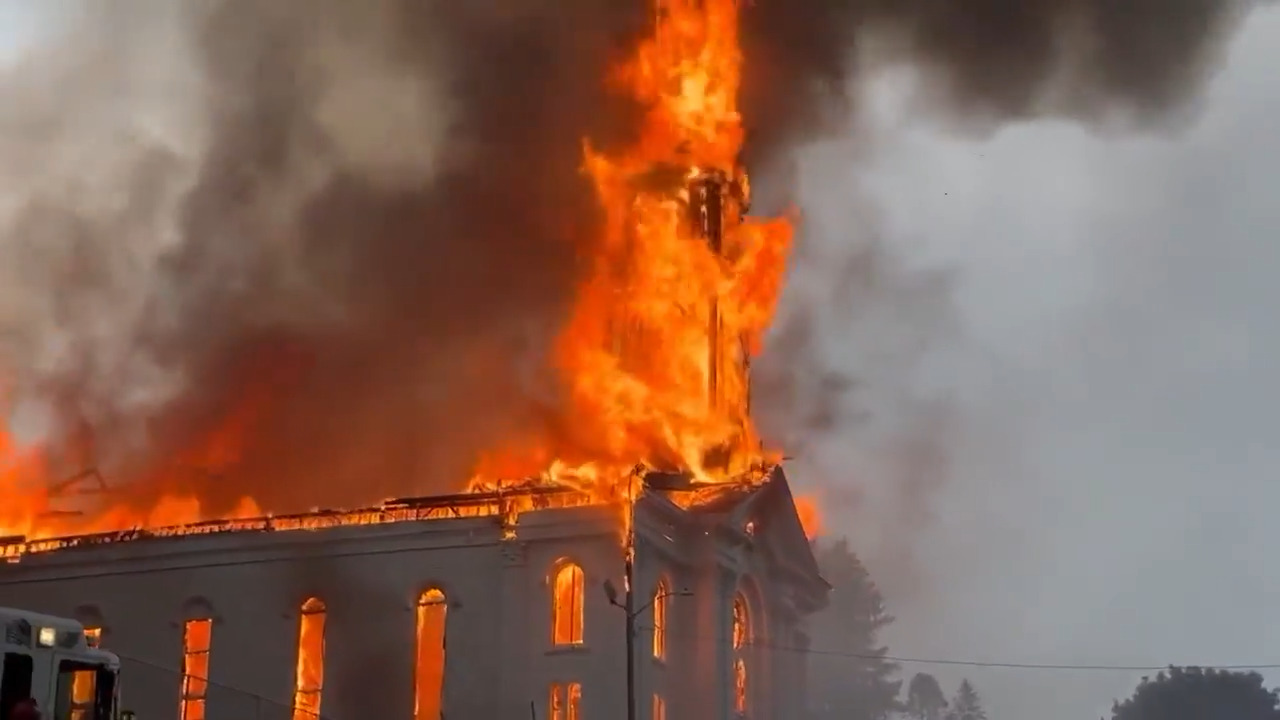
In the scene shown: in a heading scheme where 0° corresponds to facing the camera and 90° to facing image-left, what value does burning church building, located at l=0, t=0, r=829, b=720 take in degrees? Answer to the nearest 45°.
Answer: approximately 315°

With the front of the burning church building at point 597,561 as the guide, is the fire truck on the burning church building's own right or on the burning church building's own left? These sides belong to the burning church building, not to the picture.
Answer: on the burning church building's own right
